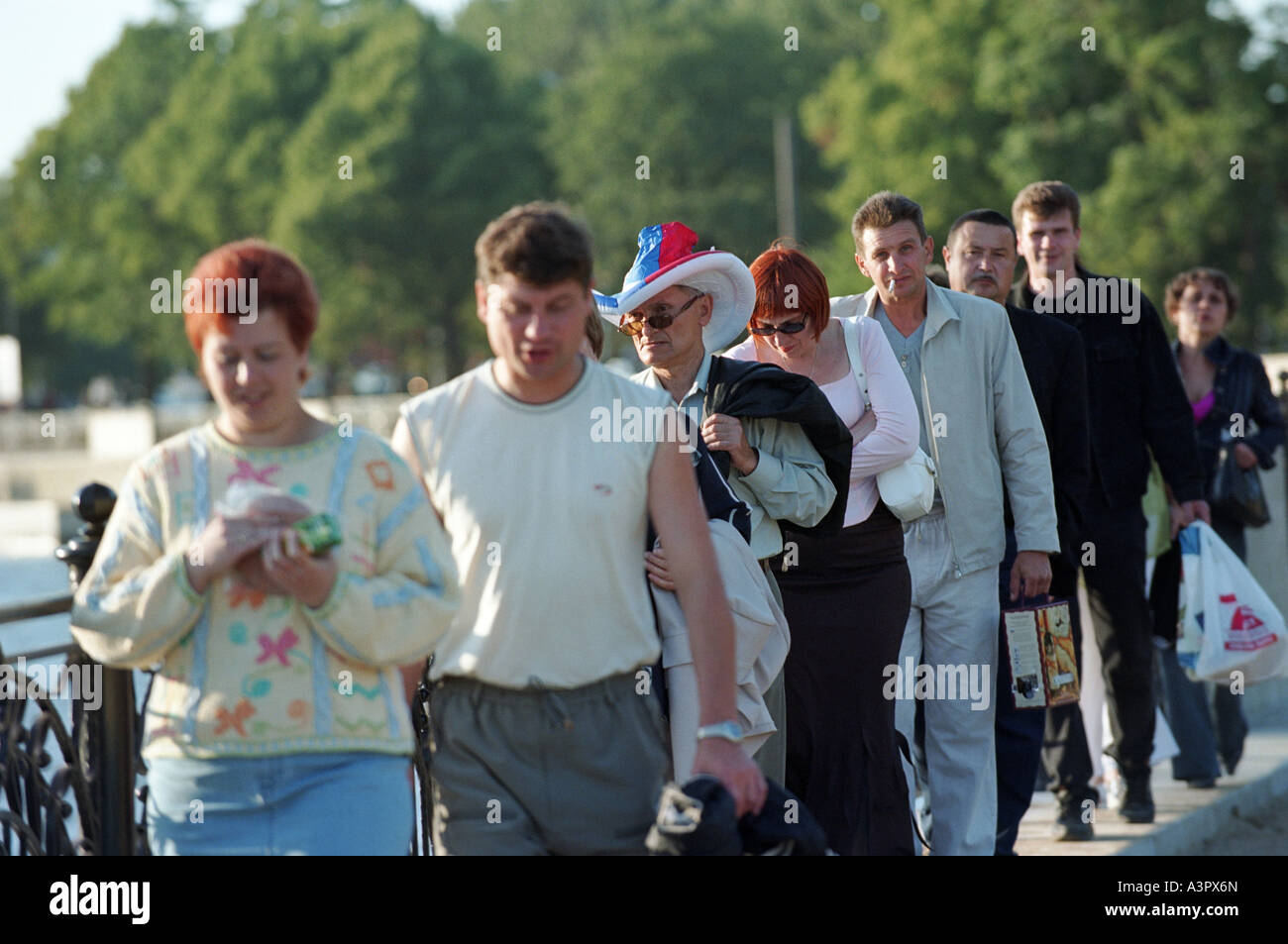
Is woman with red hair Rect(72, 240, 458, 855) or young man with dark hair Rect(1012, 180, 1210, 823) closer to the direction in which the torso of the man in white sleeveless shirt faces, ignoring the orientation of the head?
the woman with red hair

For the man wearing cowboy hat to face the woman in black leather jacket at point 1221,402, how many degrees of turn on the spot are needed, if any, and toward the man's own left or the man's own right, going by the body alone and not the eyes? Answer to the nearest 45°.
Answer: approximately 180°

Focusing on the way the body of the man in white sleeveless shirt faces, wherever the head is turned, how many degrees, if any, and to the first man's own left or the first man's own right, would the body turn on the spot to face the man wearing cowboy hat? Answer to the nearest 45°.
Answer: approximately 180°

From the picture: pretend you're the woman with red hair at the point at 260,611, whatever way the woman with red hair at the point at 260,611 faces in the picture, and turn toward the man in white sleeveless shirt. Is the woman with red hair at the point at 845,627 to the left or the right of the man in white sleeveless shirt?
left

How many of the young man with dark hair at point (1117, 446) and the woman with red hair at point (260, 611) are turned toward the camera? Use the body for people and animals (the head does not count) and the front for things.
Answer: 2

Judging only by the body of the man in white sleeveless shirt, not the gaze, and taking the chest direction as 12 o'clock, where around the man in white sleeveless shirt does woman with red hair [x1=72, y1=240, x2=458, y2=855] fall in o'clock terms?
The woman with red hair is roughly at 2 o'clock from the man in white sleeveless shirt.

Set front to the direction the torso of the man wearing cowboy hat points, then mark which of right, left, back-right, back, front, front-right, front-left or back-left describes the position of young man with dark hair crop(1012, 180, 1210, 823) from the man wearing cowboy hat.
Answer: back

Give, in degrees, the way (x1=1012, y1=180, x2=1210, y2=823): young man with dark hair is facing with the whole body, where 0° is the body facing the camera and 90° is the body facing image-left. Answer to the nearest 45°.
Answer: approximately 0°

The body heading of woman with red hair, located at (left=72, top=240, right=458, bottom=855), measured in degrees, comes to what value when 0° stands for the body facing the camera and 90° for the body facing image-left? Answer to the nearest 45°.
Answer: approximately 0°

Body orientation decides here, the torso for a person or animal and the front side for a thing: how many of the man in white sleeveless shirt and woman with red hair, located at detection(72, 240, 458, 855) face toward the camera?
2

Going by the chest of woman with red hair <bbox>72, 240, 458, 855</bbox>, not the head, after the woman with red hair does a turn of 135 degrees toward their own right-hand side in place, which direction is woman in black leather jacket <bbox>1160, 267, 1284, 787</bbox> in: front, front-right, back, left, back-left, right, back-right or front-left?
right
